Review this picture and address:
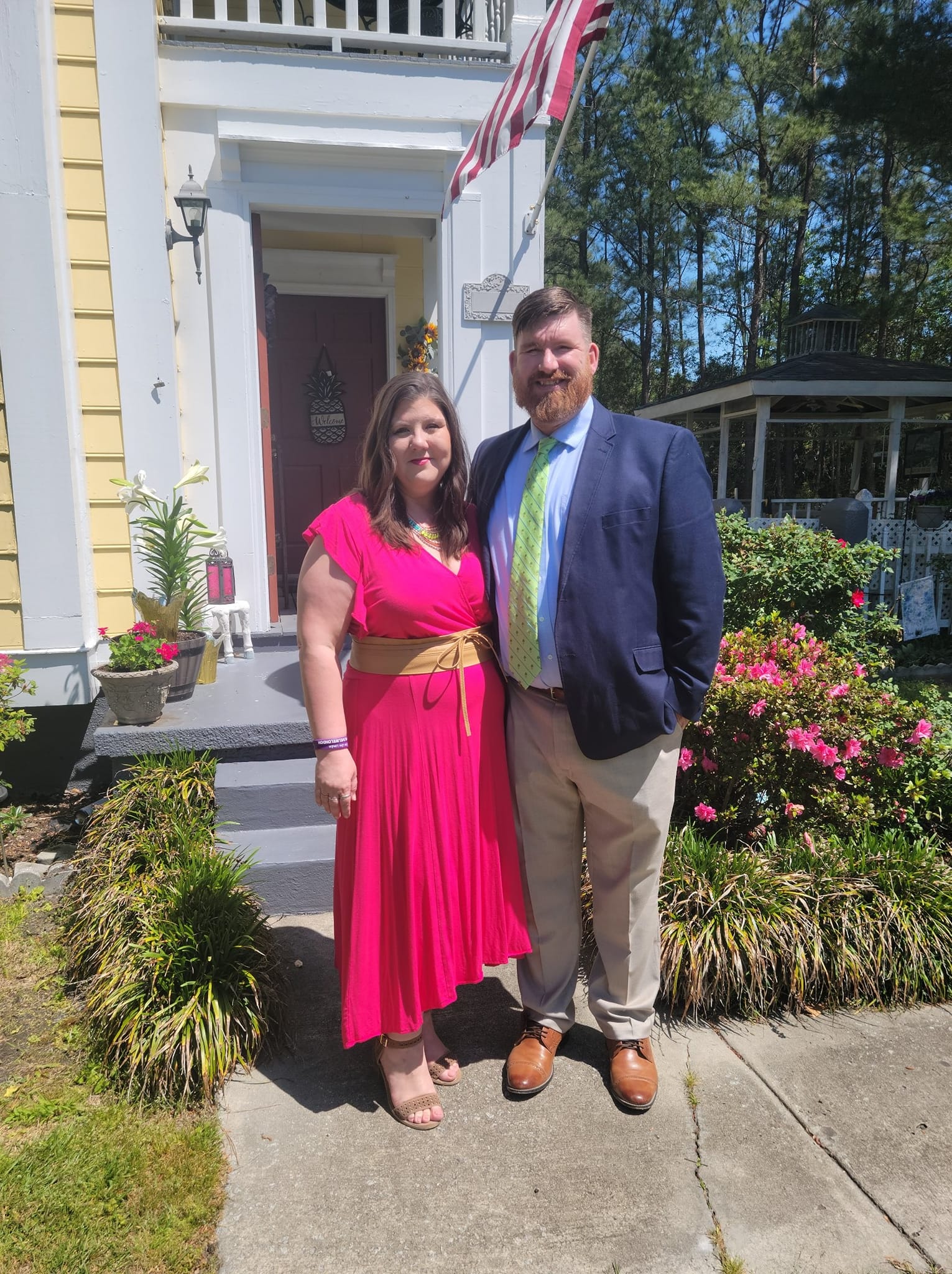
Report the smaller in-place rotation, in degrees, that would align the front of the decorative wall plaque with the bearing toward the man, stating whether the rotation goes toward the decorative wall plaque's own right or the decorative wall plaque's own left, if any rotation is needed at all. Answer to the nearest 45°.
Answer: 0° — it already faces them

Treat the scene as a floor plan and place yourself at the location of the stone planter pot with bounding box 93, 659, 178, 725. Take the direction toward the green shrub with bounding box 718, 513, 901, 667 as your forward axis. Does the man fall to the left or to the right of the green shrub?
right

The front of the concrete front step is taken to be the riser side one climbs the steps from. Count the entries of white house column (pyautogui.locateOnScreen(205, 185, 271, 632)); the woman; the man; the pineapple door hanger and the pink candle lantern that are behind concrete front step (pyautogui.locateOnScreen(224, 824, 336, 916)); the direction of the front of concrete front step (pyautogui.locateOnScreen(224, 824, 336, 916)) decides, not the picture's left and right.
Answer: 3

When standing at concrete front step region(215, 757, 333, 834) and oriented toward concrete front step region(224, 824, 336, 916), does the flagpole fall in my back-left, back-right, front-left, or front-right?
back-left

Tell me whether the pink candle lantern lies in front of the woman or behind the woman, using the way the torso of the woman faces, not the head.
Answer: behind

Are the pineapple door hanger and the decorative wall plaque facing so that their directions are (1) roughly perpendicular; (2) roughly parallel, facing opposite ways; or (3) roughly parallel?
roughly parallel

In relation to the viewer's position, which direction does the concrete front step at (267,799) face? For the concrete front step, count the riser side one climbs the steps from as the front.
facing the viewer

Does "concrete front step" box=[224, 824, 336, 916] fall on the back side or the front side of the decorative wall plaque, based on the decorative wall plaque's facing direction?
on the front side

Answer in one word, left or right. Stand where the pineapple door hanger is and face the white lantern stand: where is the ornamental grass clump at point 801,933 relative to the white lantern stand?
left

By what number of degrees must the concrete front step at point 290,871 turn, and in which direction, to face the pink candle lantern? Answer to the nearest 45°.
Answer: approximately 180°

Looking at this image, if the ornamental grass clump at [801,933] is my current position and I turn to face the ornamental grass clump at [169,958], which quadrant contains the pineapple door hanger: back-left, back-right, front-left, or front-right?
front-right

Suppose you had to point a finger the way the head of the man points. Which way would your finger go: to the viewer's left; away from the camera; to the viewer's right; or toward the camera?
toward the camera

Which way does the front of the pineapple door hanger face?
toward the camera

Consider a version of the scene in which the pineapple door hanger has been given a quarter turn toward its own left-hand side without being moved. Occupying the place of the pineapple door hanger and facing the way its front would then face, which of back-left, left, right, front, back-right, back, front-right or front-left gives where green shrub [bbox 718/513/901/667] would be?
front-right

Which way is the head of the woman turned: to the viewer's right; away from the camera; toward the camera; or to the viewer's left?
toward the camera

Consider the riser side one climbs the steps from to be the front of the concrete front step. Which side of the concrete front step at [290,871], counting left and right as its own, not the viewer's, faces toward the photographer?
front
